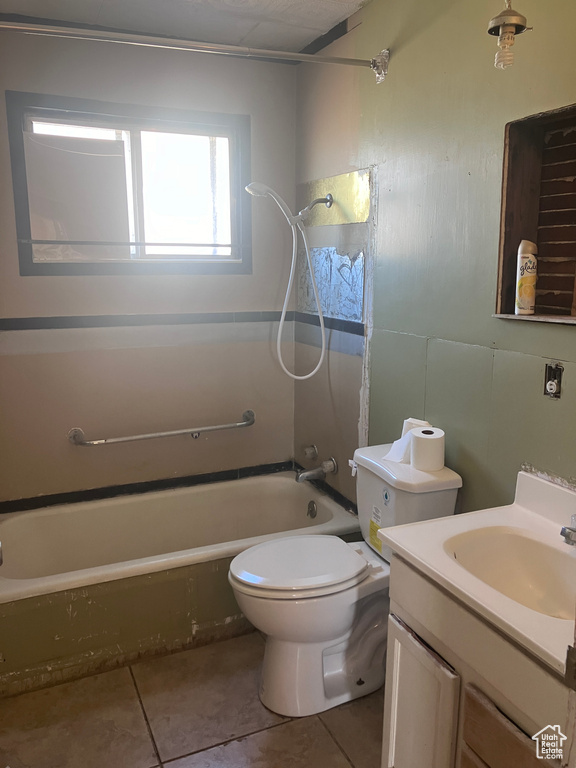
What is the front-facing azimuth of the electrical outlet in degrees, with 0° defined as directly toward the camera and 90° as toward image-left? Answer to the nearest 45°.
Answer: approximately 45°

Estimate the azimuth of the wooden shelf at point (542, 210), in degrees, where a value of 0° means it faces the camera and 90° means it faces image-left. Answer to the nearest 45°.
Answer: approximately 45°

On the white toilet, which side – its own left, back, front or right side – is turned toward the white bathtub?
right

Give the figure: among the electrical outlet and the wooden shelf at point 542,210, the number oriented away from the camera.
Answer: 0
